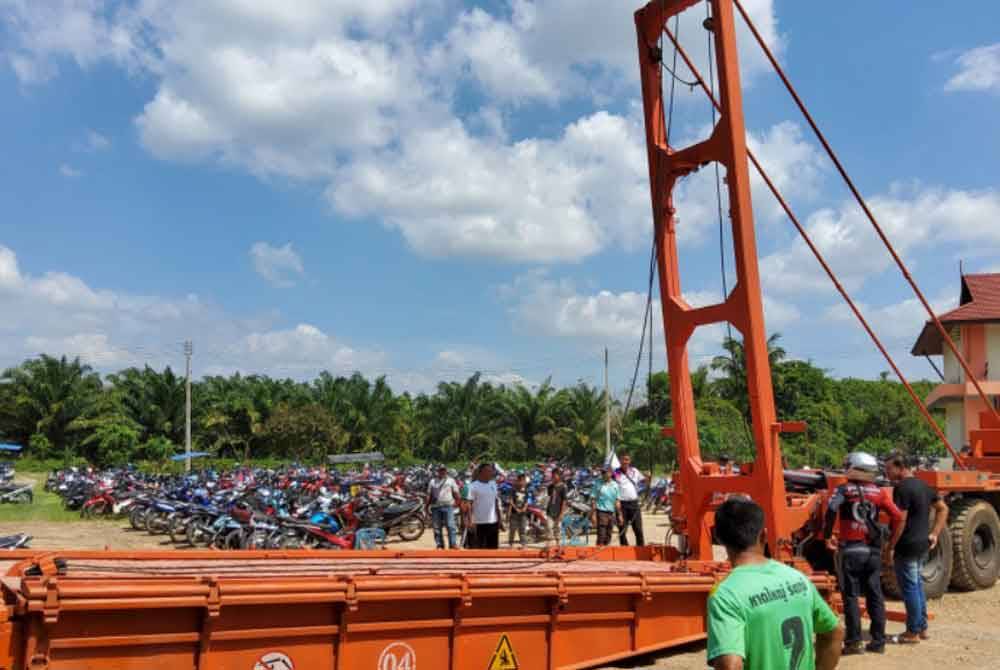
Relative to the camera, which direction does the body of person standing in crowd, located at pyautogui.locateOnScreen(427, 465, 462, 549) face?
toward the camera

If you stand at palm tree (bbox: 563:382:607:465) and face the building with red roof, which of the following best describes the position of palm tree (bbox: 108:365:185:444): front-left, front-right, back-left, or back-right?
back-right

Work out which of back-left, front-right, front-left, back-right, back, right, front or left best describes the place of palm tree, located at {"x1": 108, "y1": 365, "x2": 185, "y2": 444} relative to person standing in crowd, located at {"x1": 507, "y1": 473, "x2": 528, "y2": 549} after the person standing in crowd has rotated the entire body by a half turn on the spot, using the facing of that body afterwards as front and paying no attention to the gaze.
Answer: front-left

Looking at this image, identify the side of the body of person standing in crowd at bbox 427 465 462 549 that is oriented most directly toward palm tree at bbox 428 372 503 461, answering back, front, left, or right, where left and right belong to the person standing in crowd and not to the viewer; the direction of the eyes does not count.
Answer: back

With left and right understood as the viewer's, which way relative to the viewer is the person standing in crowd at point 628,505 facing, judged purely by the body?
facing the viewer

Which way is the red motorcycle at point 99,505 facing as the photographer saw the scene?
facing the viewer and to the left of the viewer

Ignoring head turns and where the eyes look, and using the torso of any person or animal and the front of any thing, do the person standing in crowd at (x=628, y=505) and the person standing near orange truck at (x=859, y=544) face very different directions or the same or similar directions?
very different directions

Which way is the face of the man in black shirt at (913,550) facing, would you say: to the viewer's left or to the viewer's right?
to the viewer's left

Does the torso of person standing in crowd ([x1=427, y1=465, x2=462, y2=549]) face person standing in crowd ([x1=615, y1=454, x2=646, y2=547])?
no

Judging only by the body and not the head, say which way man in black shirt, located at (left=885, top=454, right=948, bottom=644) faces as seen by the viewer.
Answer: to the viewer's left

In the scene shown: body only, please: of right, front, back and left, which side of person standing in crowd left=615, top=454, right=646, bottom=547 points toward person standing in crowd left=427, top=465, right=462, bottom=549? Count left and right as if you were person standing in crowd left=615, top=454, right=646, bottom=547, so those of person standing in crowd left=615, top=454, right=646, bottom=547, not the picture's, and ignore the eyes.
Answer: right

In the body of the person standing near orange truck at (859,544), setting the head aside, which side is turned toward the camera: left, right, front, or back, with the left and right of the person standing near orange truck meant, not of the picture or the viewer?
back

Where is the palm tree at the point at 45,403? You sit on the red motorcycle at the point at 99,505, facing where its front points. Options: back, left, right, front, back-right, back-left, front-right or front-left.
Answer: back-right

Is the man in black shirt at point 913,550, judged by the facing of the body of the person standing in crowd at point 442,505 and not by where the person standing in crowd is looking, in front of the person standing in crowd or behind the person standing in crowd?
in front

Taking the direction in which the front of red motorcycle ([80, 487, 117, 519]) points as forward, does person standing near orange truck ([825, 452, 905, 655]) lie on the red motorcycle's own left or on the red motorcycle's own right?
on the red motorcycle's own left
